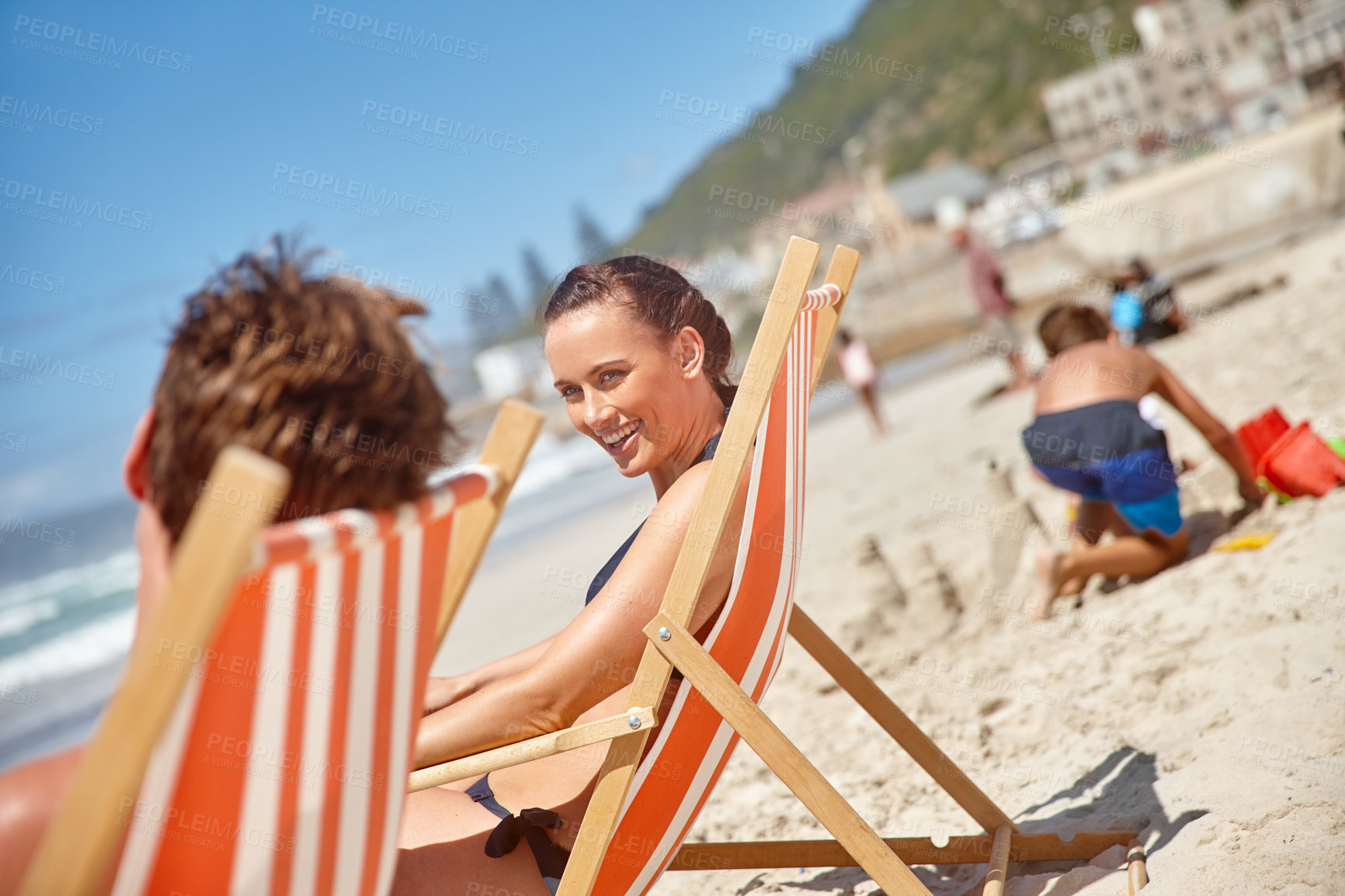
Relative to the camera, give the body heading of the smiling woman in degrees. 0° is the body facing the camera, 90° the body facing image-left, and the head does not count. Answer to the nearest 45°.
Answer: approximately 90°

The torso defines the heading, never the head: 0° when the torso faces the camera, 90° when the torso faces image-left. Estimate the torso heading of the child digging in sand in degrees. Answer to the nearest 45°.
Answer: approximately 225°

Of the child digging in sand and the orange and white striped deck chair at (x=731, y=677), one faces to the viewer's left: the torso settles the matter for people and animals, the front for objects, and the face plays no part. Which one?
the orange and white striped deck chair

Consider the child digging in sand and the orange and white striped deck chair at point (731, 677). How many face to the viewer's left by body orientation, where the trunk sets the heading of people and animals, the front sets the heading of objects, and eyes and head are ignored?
1

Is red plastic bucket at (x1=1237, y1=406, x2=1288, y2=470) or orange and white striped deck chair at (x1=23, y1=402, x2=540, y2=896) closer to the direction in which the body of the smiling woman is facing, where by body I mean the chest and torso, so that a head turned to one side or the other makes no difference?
the orange and white striped deck chair

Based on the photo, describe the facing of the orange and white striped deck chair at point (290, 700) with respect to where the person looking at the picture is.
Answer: facing away from the viewer and to the left of the viewer

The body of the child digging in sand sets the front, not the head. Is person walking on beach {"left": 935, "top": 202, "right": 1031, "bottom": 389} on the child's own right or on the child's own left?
on the child's own left

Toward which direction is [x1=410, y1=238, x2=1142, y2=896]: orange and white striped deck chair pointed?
to the viewer's left
